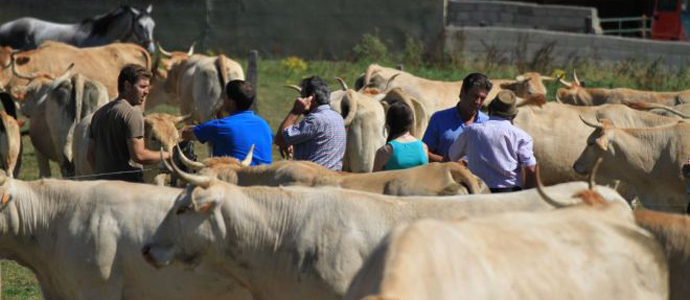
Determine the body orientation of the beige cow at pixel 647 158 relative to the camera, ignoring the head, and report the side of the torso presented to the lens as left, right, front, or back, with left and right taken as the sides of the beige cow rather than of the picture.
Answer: left

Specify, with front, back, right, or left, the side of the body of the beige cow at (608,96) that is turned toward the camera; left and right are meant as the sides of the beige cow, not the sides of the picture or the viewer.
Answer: left

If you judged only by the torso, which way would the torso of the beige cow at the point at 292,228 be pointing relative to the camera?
to the viewer's left

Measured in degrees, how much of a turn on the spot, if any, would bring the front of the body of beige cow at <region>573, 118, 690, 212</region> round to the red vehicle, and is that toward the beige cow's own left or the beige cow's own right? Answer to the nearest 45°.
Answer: approximately 90° to the beige cow's own right

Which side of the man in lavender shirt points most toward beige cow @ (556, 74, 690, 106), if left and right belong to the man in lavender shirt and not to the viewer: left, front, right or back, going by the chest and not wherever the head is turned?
front

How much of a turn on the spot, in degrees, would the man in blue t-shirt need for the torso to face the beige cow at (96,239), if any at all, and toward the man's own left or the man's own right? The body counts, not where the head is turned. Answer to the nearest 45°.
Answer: approximately 90° to the man's own left

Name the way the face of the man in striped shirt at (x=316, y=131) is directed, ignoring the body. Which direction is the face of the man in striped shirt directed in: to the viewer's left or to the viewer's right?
to the viewer's left

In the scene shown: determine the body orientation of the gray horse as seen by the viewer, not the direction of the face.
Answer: to the viewer's right

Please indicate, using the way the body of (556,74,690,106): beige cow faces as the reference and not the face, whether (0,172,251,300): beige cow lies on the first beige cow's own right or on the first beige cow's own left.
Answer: on the first beige cow's own left

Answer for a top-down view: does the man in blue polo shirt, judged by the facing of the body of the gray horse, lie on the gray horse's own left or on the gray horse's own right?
on the gray horse's own right

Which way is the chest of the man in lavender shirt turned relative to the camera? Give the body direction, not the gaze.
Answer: away from the camera

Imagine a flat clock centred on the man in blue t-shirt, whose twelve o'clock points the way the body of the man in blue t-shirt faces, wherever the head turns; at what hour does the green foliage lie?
The green foliage is roughly at 2 o'clock from the man in blue t-shirt.

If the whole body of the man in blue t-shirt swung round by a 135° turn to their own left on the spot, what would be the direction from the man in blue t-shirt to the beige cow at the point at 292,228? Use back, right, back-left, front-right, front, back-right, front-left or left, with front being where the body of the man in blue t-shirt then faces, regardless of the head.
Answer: front
